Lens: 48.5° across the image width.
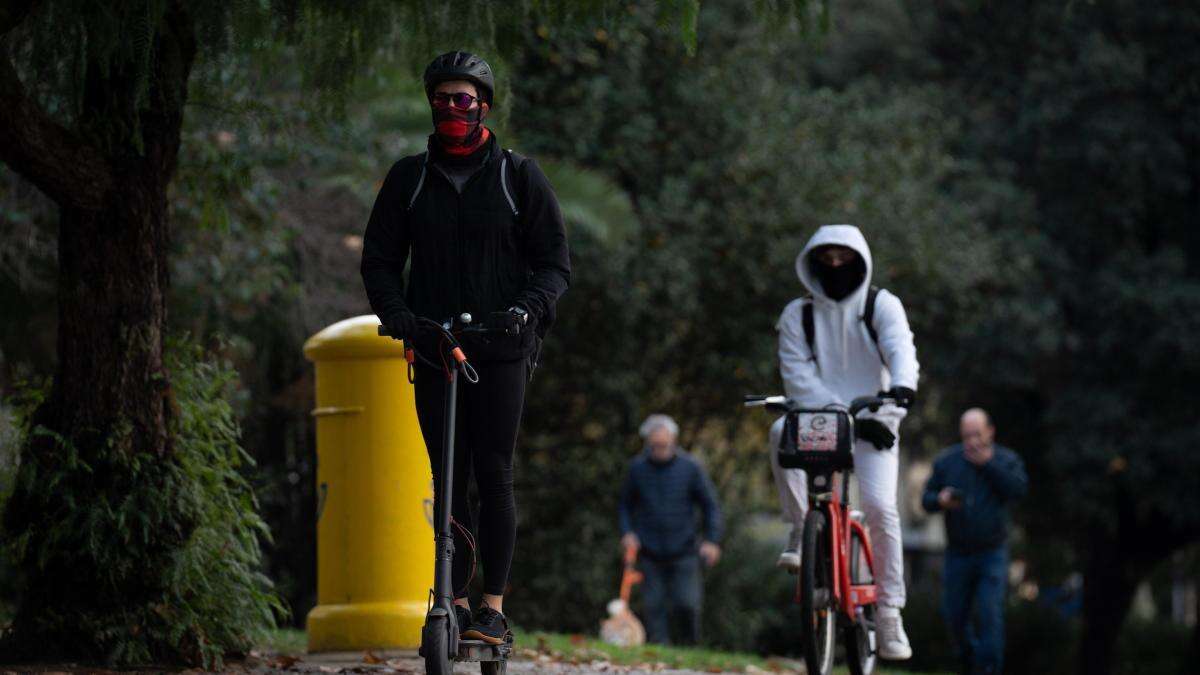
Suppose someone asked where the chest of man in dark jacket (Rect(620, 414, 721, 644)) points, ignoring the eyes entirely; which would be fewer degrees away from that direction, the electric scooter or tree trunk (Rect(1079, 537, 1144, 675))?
the electric scooter

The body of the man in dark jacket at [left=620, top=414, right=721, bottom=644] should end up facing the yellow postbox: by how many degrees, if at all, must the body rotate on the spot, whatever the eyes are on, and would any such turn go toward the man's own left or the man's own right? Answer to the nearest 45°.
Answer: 0° — they already face it

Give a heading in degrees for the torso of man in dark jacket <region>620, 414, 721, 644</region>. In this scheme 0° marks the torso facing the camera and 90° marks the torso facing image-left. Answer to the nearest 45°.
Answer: approximately 0°

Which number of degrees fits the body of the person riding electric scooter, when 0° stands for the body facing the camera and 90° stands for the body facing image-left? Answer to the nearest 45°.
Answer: approximately 0°

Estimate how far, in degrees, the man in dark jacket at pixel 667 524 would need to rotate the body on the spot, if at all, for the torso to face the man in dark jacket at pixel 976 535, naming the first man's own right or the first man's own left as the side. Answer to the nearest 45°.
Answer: approximately 45° to the first man's own left

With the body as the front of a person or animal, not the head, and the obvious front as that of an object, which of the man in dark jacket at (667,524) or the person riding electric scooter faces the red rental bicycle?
the man in dark jacket
